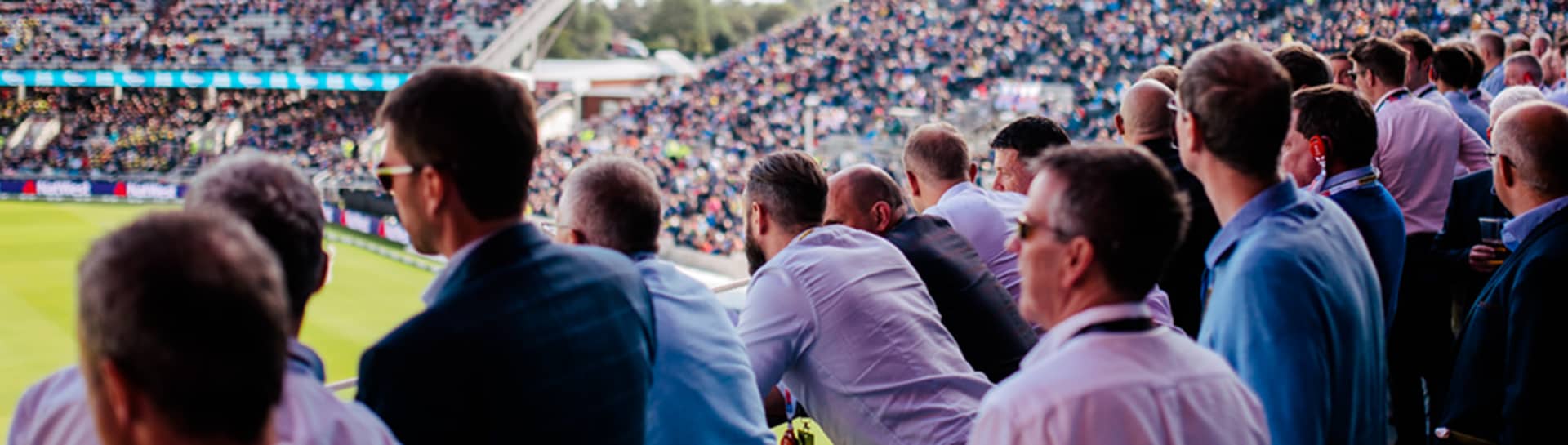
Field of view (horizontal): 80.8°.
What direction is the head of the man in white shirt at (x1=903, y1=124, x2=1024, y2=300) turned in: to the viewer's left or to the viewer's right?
to the viewer's left

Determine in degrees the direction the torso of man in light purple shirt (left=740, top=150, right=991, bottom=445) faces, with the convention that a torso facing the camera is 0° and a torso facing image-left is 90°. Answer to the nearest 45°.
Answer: approximately 135°

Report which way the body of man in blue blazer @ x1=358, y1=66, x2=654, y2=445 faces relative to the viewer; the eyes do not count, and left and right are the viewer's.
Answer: facing away from the viewer and to the left of the viewer

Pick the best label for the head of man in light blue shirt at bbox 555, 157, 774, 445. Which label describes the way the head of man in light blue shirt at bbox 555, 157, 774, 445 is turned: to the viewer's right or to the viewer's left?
to the viewer's left

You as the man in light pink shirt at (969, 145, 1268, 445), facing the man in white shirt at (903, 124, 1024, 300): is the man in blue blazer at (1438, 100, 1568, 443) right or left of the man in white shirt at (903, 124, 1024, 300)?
right

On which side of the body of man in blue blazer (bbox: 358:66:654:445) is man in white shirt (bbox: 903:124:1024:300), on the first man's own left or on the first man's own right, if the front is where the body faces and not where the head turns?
on the first man's own right

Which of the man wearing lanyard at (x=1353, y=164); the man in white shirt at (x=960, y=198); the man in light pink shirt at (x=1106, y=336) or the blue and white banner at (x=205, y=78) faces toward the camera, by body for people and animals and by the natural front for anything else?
the blue and white banner

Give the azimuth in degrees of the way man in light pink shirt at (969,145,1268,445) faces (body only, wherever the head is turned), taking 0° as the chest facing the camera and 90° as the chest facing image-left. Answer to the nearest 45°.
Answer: approximately 135°

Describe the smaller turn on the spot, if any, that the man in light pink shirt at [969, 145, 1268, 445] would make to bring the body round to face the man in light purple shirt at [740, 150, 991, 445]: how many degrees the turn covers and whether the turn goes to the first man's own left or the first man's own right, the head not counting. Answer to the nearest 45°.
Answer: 0° — they already face them
